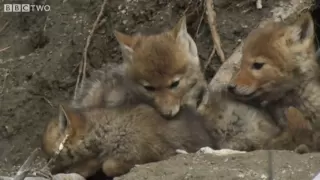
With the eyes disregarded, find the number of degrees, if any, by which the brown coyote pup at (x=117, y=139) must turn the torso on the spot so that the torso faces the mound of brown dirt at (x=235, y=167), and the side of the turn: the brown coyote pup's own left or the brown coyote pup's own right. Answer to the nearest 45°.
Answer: approximately 135° to the brown coyote pup's own left

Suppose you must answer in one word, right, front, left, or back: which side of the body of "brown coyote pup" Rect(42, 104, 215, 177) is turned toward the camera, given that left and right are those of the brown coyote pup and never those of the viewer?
left
